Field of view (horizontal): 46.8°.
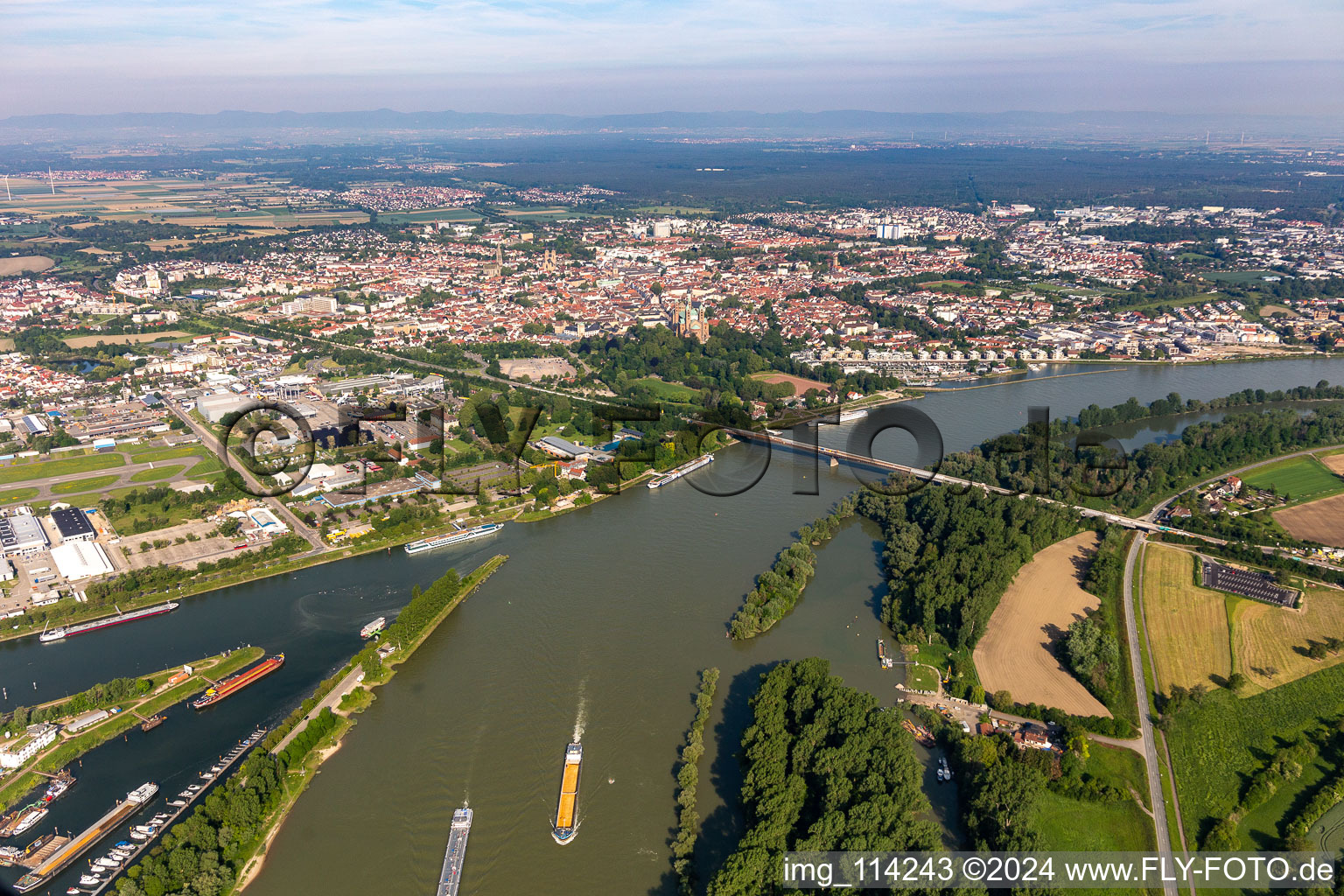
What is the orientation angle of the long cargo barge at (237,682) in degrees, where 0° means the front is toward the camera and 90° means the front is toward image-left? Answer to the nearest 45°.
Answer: approximately 225°

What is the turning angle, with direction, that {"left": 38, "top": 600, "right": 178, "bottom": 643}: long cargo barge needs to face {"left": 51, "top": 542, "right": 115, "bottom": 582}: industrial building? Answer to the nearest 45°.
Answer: approximately 45° to its left

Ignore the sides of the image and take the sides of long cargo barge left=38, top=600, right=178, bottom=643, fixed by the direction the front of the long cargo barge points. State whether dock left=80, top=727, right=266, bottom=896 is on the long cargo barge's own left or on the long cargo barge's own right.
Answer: on the long cargo barge's own right

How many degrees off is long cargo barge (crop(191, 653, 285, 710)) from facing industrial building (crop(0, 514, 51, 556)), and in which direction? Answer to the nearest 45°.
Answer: approximately 90° to its left

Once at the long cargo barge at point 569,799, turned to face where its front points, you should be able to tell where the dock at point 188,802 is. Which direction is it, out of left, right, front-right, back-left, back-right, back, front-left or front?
right

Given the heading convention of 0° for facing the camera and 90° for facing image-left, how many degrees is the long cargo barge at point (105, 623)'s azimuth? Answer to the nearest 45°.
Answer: approximately 225°
